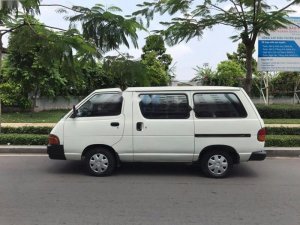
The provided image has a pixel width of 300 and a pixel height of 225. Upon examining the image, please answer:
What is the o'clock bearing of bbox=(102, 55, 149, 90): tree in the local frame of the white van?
The tree is roughly at 2 o'clock from the white van.

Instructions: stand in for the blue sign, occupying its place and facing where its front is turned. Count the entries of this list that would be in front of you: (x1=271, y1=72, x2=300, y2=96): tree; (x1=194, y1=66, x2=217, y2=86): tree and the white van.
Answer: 1

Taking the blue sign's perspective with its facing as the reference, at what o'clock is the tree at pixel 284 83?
The tree is roughly at 6 o'clock from the blue sign.

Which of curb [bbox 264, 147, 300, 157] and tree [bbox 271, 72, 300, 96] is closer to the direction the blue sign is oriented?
the curb

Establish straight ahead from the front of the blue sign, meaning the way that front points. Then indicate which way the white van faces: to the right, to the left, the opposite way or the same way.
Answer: to the right

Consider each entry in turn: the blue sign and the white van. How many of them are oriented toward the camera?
1

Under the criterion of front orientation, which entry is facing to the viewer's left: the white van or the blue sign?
the white van

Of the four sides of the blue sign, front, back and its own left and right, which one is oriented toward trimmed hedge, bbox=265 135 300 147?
front

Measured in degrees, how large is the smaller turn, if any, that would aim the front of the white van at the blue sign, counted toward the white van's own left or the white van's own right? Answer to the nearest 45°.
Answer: approximately 135° to the white van's own right

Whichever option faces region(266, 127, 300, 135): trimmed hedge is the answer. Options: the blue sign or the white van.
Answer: the blue sign

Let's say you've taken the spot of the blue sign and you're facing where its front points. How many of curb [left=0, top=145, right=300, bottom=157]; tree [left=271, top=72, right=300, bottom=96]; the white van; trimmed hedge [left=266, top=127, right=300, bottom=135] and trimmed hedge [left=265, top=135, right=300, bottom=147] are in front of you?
4

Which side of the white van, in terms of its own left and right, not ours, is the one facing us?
left

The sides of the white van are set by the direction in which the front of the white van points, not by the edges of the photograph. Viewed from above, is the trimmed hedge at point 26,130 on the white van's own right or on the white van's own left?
on the white van's own right

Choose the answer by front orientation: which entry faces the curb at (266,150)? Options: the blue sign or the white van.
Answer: the blue sign

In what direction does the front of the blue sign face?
toward the camera

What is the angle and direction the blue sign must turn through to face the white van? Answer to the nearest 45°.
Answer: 0° — it already faces it

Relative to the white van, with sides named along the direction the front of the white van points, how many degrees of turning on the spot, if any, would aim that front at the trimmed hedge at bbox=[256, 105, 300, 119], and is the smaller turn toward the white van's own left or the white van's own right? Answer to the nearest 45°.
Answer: approximately 135° to the white van's own right
